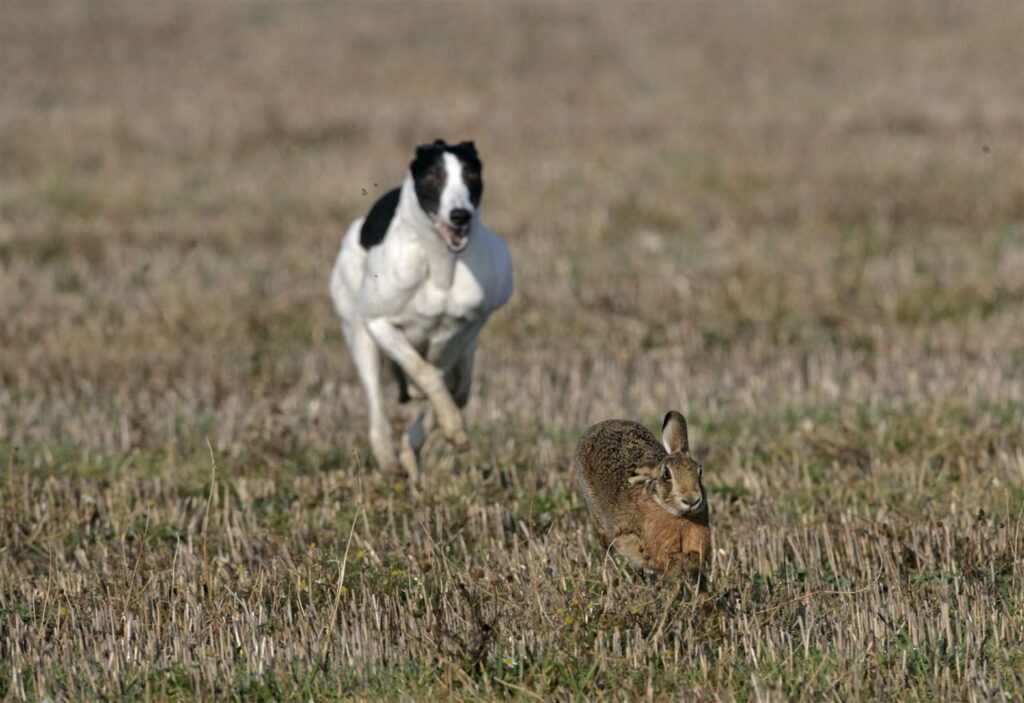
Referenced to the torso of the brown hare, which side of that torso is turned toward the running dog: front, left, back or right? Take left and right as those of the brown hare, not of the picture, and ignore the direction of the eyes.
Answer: back

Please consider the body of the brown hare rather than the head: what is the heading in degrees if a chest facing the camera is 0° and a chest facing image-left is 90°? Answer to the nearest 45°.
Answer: approximately 315°
